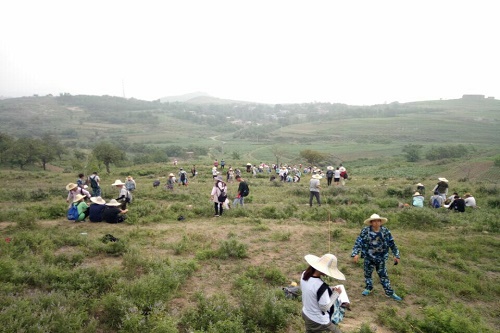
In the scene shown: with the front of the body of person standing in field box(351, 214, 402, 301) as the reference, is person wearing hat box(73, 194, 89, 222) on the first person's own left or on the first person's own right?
on the first person's own right

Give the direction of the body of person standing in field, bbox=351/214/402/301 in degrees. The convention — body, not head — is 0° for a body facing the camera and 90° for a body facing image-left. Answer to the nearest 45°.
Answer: approximately 0°

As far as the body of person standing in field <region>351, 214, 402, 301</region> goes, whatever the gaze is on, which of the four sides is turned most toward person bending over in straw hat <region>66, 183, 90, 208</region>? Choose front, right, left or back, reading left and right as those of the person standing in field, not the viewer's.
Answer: right

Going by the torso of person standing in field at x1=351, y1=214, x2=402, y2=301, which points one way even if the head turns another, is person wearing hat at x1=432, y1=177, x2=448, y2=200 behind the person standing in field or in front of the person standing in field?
behind
